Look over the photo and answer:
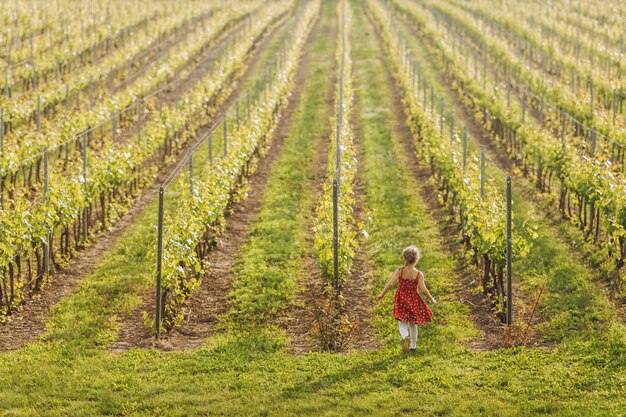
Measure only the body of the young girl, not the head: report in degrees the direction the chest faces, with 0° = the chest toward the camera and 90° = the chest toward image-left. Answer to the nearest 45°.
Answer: approximately 180°

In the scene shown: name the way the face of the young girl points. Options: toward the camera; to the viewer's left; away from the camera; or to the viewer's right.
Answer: away from the camera
